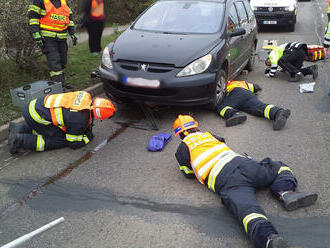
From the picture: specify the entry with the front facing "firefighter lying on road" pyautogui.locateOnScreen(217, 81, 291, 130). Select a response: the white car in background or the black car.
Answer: the white car in background

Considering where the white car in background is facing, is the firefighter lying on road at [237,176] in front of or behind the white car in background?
in front

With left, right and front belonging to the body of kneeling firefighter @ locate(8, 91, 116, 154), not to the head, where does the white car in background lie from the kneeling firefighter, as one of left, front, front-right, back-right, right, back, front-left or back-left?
front-left

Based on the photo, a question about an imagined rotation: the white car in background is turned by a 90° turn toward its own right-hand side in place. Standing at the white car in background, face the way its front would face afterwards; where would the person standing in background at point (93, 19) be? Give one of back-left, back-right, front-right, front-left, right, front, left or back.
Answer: front-left

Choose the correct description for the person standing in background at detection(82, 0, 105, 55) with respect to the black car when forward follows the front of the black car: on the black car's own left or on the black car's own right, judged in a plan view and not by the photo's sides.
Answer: on the black car's own right

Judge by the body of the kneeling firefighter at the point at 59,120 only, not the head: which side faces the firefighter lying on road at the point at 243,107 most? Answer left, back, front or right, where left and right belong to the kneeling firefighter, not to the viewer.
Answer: front

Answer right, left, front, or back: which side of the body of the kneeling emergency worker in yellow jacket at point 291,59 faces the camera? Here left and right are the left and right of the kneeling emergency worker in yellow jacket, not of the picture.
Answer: left

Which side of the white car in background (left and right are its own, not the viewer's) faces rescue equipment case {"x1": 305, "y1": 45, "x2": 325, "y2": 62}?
front

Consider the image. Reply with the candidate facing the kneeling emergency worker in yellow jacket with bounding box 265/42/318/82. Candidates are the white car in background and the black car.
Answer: the white car in background

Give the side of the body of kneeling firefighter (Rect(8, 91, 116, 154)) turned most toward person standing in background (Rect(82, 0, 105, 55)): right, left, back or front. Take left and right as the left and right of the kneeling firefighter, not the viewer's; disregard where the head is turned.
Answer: left

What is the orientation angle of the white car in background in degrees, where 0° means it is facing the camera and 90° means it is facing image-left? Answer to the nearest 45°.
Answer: approximately 0°

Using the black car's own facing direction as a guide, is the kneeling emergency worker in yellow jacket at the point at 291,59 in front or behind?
behind

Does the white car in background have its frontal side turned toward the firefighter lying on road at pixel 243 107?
yes

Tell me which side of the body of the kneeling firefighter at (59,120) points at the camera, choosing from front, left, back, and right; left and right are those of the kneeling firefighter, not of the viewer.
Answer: right
